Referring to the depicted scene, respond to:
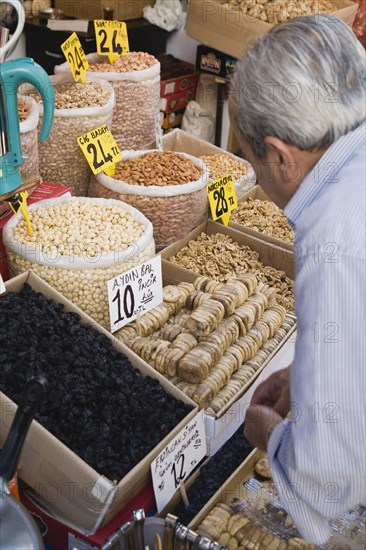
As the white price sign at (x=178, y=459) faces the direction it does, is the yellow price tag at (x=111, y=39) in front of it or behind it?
behind

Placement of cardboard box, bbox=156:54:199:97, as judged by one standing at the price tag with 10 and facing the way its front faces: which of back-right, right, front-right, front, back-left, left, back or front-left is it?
back-left

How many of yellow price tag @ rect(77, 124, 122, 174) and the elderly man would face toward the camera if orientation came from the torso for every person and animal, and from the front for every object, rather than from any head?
1

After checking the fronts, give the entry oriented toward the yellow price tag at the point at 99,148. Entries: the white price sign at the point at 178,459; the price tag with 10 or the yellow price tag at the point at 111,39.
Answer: the yellow price tag at the point at 111,39

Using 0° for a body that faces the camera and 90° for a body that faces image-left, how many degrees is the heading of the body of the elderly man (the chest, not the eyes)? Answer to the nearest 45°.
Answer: approximately 135°

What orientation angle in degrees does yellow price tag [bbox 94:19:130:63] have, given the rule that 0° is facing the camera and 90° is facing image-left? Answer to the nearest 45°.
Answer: approximately 0°

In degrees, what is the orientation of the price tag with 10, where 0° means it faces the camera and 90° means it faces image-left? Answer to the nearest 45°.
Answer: approximately 315°

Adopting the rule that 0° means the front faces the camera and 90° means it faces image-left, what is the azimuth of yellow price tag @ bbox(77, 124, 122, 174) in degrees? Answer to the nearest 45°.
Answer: approximately 0°
